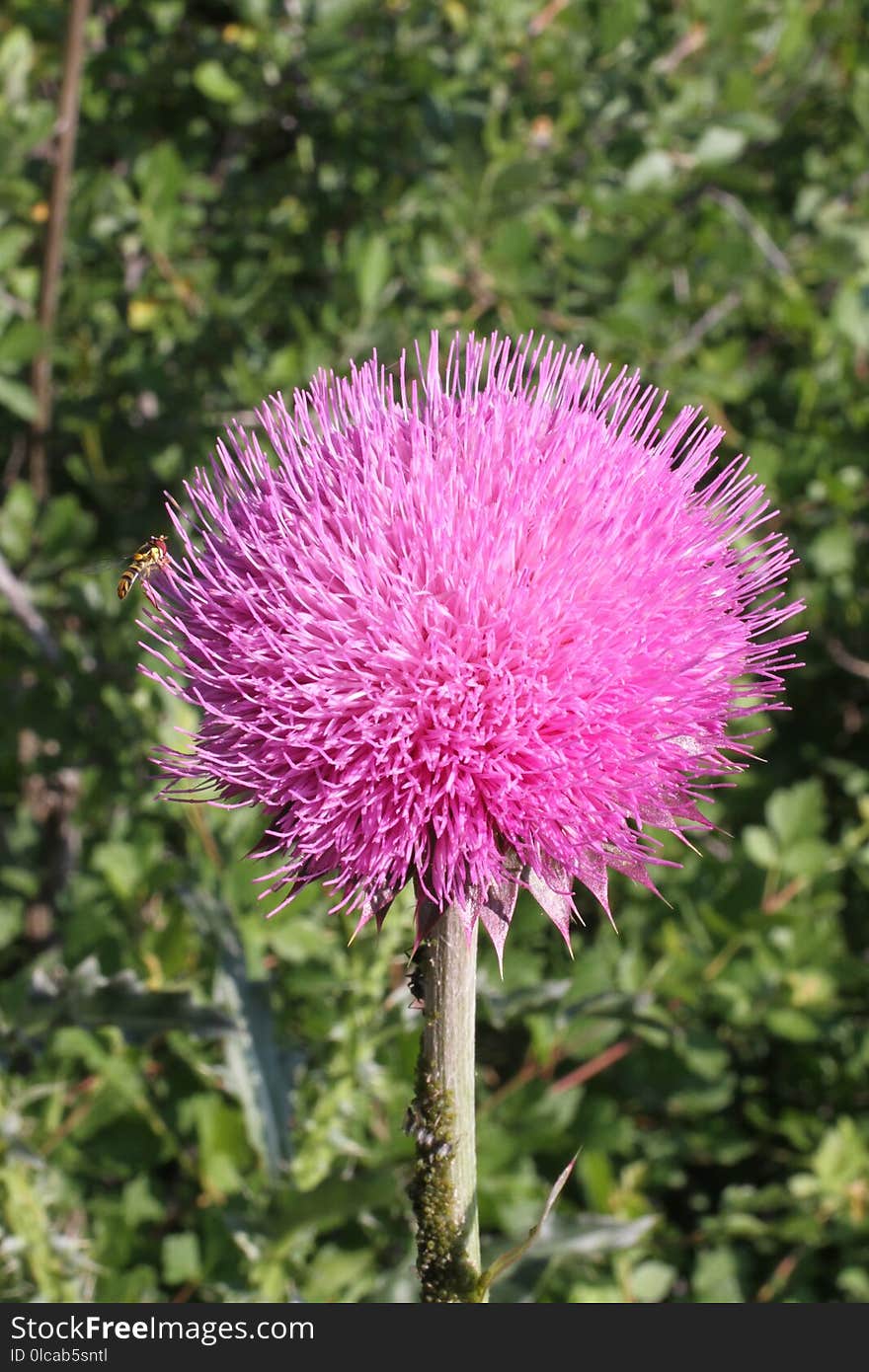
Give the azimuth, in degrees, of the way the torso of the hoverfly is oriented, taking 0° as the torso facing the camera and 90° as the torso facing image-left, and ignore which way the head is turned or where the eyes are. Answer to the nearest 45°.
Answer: approximately 270°

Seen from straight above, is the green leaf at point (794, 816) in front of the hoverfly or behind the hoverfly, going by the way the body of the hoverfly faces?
in front

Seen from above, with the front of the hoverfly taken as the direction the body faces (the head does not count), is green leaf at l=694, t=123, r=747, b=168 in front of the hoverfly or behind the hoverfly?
in front
